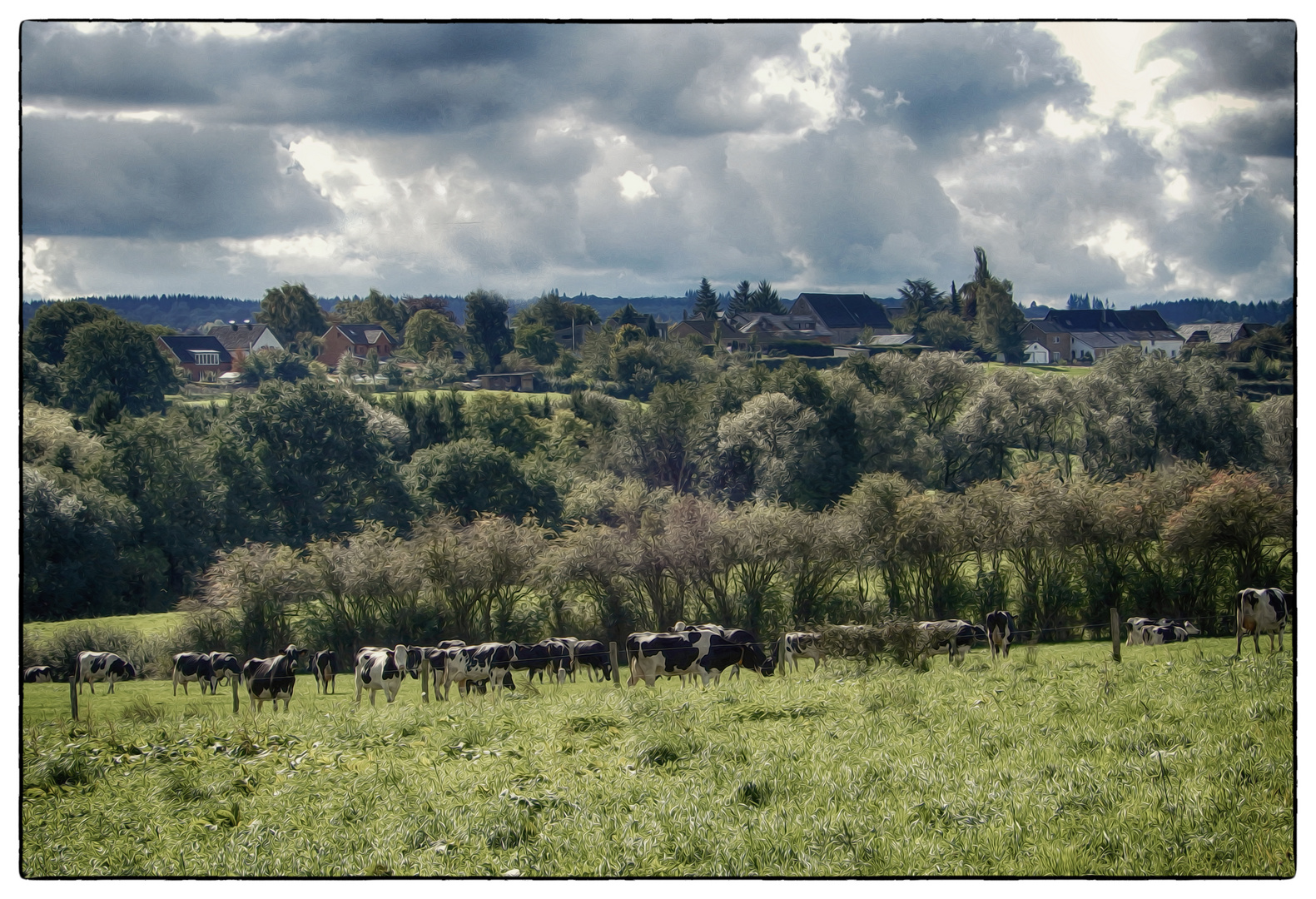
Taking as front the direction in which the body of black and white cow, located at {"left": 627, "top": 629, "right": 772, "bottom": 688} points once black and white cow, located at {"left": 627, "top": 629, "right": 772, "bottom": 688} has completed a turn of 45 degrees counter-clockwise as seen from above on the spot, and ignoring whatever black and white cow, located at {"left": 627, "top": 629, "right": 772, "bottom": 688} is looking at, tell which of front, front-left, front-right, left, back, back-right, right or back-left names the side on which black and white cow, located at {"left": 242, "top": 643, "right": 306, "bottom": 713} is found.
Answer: back-left

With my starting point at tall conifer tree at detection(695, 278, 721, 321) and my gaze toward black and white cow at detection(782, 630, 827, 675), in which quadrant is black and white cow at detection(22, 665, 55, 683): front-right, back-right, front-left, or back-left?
front-right

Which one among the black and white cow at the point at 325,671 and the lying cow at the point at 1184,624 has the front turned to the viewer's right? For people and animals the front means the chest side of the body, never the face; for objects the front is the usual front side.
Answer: the lying cow

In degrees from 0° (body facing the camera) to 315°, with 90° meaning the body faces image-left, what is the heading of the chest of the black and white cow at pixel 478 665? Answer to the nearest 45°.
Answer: approximately 270°

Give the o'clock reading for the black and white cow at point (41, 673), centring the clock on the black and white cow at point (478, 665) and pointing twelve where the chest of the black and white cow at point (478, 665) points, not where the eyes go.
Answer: the black and white cow at point (41, 673) is roughly at 6 o'clock from the black and white cow at point (478, 665).

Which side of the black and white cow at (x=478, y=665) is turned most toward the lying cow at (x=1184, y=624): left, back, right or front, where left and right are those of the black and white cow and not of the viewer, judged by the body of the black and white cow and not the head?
front

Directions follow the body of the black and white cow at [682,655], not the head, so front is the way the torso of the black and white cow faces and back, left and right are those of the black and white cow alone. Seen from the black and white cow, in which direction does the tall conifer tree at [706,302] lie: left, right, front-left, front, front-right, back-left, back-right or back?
left

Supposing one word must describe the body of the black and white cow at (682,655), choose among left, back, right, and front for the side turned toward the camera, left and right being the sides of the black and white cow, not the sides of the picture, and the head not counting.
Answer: right
